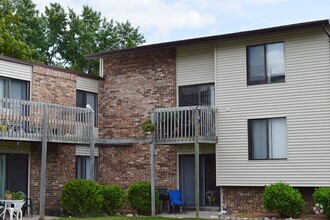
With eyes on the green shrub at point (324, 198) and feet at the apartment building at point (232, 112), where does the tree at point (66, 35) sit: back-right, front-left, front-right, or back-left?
back-left

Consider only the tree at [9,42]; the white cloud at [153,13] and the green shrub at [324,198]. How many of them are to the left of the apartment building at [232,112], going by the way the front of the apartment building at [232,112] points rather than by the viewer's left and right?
1

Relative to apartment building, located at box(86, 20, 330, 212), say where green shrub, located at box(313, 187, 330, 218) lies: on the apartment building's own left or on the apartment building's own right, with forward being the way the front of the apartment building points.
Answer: on the apartment building's own left

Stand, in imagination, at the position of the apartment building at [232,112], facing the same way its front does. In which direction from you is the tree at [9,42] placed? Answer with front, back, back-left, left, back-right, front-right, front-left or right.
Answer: right

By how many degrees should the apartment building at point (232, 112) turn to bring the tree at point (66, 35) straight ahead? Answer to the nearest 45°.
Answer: approximately 90° to its right

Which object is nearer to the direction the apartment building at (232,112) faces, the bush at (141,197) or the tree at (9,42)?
the bush

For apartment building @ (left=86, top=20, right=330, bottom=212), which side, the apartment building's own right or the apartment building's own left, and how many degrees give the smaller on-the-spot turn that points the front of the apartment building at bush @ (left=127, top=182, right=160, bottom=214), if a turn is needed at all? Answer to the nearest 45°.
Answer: approximately 45° to the apartment building's own right

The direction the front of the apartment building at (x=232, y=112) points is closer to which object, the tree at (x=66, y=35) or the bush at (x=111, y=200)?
the bush

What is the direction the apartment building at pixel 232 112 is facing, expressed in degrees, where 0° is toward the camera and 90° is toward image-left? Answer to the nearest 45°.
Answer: approximately 45°

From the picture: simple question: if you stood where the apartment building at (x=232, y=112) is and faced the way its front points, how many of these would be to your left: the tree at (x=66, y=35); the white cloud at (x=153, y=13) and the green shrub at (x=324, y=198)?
1

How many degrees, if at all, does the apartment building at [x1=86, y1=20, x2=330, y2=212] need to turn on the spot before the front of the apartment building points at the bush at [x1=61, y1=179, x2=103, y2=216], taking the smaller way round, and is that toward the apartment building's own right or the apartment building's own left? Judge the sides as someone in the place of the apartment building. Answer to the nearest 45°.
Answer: approximately 45° to the apartment building's own right
